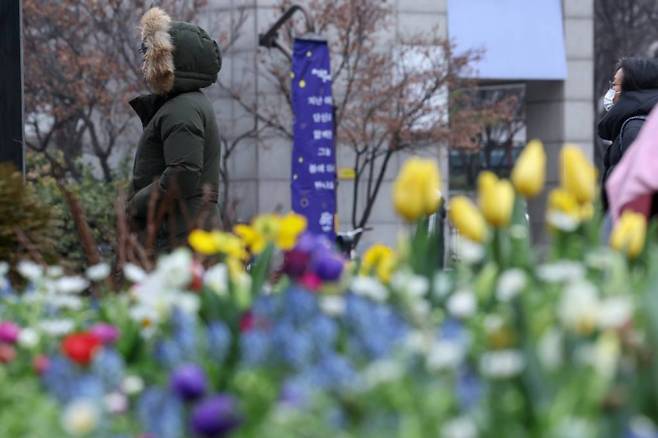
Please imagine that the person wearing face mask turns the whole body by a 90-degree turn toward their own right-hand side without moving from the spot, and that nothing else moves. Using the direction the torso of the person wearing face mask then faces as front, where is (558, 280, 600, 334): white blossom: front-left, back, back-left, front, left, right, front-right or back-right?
back

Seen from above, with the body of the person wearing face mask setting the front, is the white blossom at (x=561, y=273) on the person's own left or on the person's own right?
on the person's own left

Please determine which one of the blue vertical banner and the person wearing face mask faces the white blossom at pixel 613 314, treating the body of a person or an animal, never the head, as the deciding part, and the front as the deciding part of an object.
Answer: the blue vertical banner

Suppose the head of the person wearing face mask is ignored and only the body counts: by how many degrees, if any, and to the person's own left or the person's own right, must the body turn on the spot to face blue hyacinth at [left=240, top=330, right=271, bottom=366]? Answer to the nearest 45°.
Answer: approximately 90° to the person's own left

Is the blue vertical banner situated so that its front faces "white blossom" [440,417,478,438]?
yes

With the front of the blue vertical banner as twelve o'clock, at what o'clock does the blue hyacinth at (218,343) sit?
The blue hyacinth is roughly at 12 o'clock from the blue vertical banner.

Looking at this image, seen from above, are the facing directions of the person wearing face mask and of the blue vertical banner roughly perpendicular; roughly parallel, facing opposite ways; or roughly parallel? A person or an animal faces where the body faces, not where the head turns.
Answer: roughly perpendicular

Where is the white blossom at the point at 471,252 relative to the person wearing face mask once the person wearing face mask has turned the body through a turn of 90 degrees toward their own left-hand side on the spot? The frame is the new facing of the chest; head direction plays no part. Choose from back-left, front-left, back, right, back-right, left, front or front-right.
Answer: front

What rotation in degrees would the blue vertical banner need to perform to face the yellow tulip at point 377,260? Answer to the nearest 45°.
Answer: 0° — it already faces it

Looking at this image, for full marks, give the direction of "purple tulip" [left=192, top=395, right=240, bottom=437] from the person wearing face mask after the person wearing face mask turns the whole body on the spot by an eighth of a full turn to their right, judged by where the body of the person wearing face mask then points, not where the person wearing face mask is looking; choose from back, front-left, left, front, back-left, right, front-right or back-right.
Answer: back-left

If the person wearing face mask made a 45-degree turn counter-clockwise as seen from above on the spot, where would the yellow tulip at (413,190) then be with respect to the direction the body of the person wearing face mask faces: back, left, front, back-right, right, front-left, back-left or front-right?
front-left

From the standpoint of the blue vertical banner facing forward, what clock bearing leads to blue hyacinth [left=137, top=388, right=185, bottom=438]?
The blue hyacinth is roughly at 12 o'clock from the blue vertical banner.

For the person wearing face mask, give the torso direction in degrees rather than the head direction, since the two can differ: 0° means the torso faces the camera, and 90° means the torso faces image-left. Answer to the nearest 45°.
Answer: approximately 90°

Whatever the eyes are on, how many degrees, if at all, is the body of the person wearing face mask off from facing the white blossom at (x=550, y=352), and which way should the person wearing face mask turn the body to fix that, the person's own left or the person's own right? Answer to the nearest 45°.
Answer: approximately 90° to the person's own left

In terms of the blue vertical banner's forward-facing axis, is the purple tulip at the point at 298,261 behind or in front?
in front

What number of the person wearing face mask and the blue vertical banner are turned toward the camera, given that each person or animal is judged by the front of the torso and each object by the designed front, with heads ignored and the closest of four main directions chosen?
1
